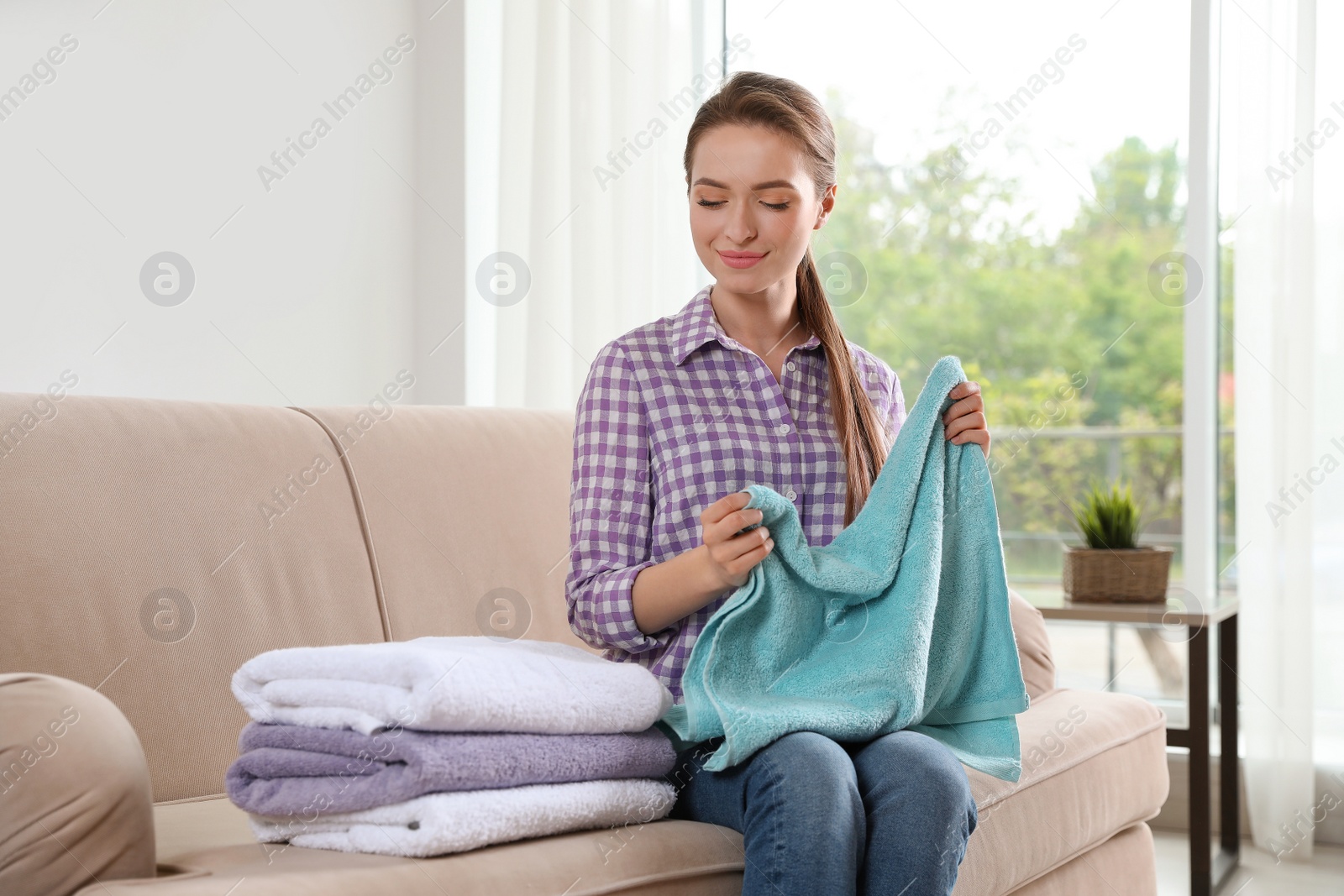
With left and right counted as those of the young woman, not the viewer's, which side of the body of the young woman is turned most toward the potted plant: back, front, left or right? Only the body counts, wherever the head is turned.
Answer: left

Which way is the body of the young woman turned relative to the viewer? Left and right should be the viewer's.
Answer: facing the viewer and to the right of the viewer

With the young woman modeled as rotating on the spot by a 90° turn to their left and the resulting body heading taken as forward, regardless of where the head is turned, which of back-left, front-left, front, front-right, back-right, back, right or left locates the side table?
front

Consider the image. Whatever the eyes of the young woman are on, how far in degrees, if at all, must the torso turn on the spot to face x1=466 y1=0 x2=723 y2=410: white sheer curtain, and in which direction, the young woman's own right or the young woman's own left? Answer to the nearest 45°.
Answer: approximately 135° to the young woman's own left

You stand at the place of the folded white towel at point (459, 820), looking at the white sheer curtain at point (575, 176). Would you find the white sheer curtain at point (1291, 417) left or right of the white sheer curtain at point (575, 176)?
right
